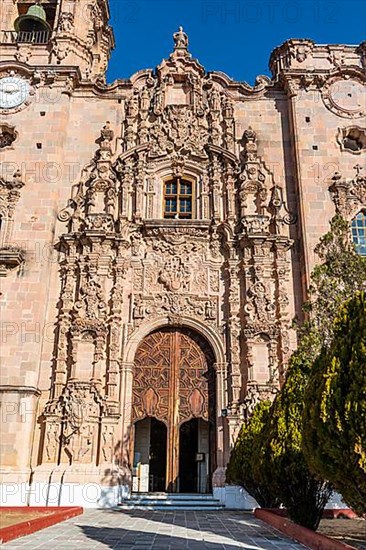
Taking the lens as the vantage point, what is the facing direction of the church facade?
facing the viewer

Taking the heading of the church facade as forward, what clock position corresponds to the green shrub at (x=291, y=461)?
The green shrub is roughly at 11 o'clock from the church facade.

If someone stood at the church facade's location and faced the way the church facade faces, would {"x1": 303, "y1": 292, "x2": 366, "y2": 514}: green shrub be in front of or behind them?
in front

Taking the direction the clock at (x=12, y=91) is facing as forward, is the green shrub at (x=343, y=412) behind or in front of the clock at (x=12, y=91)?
in front

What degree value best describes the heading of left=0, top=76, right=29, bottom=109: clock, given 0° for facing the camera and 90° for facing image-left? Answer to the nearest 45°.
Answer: approximately 0°

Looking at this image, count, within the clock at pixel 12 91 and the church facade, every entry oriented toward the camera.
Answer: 2
